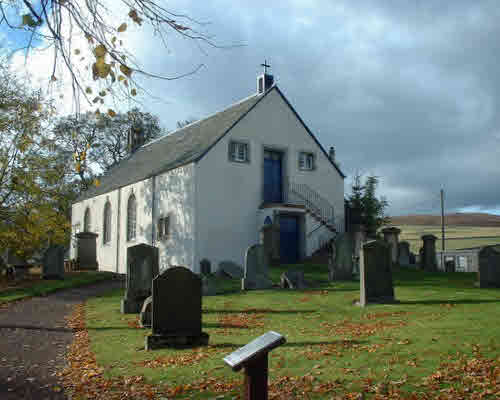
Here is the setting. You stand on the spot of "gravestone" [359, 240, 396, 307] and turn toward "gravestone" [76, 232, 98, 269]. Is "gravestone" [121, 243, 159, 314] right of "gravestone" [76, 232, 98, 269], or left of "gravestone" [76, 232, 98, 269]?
left

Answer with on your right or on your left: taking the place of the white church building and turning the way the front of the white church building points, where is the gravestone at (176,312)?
on your right

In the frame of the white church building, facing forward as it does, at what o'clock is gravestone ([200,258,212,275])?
The gravestone is roughly at 2 o'clock from the white church building.

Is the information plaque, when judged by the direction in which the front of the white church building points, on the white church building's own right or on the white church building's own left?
on the white church building's own right

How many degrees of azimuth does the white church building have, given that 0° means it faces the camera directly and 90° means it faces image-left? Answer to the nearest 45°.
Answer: approximately 315°
